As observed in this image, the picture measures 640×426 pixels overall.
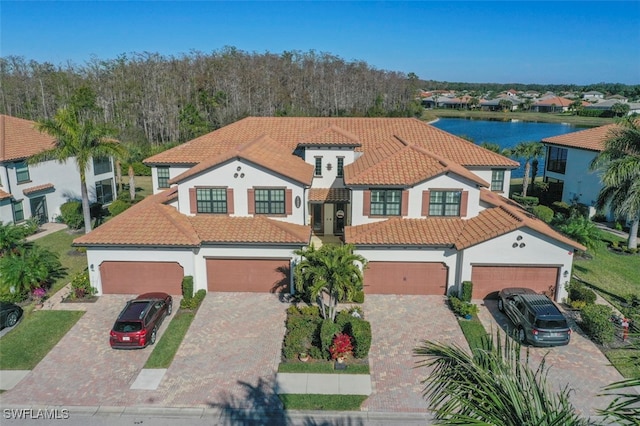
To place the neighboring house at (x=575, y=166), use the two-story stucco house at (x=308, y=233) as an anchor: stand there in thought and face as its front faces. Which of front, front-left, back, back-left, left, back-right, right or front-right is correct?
back-left

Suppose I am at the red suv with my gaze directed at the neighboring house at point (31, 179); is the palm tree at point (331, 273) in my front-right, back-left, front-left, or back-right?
back-right

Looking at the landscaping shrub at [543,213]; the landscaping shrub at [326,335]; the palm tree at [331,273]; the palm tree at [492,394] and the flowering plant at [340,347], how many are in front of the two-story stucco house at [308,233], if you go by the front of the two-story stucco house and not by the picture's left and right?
4

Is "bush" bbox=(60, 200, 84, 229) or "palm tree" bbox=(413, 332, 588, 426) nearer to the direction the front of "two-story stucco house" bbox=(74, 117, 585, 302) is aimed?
the palm tree

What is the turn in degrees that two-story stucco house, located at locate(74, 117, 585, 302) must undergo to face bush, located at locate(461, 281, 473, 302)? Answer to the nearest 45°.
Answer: approximately 90° to its left

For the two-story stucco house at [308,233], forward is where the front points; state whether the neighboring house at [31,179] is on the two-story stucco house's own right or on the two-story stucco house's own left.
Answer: on the two-story stucco house's own right

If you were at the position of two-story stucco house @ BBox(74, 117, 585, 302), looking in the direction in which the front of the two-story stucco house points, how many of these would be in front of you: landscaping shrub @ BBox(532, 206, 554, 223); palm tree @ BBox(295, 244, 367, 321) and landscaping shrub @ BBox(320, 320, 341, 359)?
2

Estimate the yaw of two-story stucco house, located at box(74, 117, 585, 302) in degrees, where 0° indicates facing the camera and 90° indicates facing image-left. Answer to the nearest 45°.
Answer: approximately 0°

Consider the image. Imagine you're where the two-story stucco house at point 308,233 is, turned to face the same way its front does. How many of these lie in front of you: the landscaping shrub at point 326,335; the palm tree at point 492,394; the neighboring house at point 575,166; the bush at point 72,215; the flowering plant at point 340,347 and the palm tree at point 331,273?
4

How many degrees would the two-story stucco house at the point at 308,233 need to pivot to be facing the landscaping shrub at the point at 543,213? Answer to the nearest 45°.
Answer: approximately 135° to its left

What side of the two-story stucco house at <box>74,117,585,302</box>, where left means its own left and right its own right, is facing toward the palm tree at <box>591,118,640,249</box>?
left

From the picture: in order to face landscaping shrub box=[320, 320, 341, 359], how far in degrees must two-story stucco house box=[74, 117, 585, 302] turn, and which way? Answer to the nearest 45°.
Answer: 0° — it already faces it

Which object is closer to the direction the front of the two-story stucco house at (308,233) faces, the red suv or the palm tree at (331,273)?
the palm tree

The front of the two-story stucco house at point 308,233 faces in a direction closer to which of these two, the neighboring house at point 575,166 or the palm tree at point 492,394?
the palm tree
